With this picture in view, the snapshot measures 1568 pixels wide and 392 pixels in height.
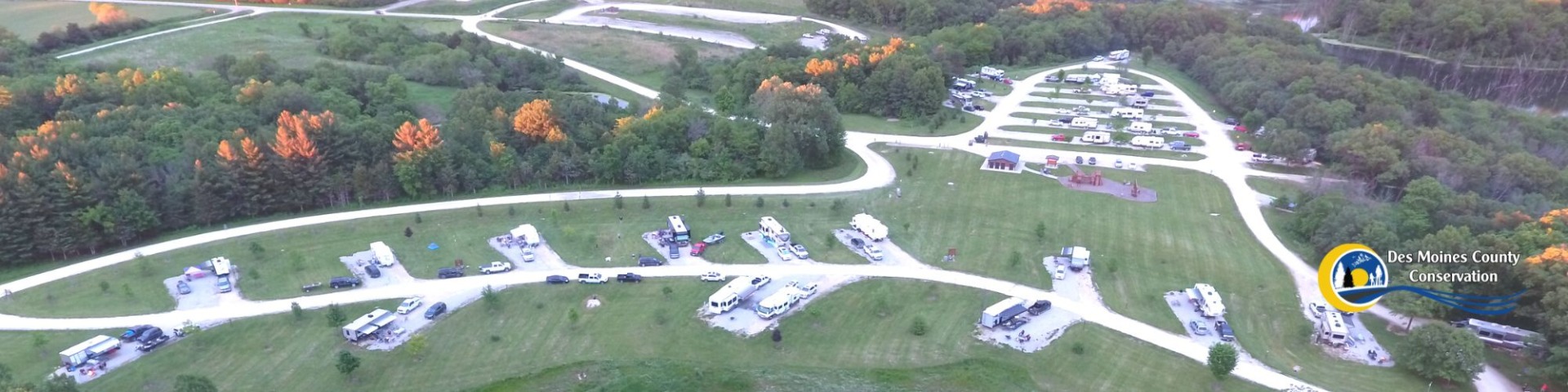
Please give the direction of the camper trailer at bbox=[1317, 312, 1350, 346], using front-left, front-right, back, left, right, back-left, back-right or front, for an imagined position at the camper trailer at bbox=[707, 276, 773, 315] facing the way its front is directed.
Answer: front-right

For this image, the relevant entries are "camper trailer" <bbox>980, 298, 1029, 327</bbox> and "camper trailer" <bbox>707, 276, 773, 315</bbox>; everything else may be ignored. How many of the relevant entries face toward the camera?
0

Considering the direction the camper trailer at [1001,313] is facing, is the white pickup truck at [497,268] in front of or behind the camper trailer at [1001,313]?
behind

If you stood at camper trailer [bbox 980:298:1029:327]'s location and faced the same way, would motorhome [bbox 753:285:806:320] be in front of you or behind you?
behind

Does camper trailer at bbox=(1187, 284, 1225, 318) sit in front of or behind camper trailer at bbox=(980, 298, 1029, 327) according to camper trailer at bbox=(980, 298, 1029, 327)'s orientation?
in front

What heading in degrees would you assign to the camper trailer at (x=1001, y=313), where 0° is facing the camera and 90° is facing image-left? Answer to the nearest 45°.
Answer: approximately 225°

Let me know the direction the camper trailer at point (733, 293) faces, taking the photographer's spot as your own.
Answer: facing away from the viewer and to the right of the viewer

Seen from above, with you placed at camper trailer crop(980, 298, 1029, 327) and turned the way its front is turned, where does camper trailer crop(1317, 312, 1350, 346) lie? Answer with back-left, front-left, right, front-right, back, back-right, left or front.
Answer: front-right

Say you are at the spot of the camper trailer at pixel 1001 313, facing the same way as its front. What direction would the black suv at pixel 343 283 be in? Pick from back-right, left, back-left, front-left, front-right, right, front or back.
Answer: back-left

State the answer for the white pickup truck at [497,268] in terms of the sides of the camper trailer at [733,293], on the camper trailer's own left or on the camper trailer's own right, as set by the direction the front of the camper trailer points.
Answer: on the camper trailer's own left

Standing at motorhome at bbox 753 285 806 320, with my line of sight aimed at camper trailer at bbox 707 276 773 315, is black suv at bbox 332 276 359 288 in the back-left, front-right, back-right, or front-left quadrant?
front-left

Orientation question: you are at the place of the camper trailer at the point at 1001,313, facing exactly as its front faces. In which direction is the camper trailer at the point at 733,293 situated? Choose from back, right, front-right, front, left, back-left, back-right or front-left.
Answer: back-left

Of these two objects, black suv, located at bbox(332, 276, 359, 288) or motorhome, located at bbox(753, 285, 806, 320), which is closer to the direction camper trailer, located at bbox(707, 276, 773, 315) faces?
the motorhome

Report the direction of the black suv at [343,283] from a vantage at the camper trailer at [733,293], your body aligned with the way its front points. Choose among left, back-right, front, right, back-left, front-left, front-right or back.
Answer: back-left

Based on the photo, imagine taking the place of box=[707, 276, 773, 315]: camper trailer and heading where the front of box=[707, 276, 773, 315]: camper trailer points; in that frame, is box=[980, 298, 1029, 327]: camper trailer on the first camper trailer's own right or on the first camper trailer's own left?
on the first camper trailer's own right

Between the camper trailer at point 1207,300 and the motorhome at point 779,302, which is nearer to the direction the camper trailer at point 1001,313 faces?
the camper trailer

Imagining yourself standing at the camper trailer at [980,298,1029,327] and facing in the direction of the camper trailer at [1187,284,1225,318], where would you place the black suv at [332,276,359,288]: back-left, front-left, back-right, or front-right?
back-left
